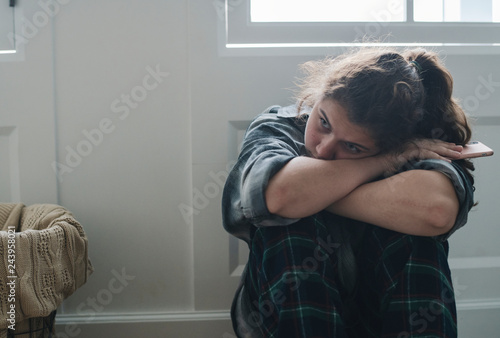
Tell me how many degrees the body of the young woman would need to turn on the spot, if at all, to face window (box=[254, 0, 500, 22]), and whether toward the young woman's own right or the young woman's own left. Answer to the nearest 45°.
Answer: approximately 180°

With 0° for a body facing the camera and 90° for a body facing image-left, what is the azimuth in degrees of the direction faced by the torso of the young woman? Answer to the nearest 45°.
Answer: approximately 0°

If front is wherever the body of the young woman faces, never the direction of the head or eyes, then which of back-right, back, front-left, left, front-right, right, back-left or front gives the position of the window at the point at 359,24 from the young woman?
back
